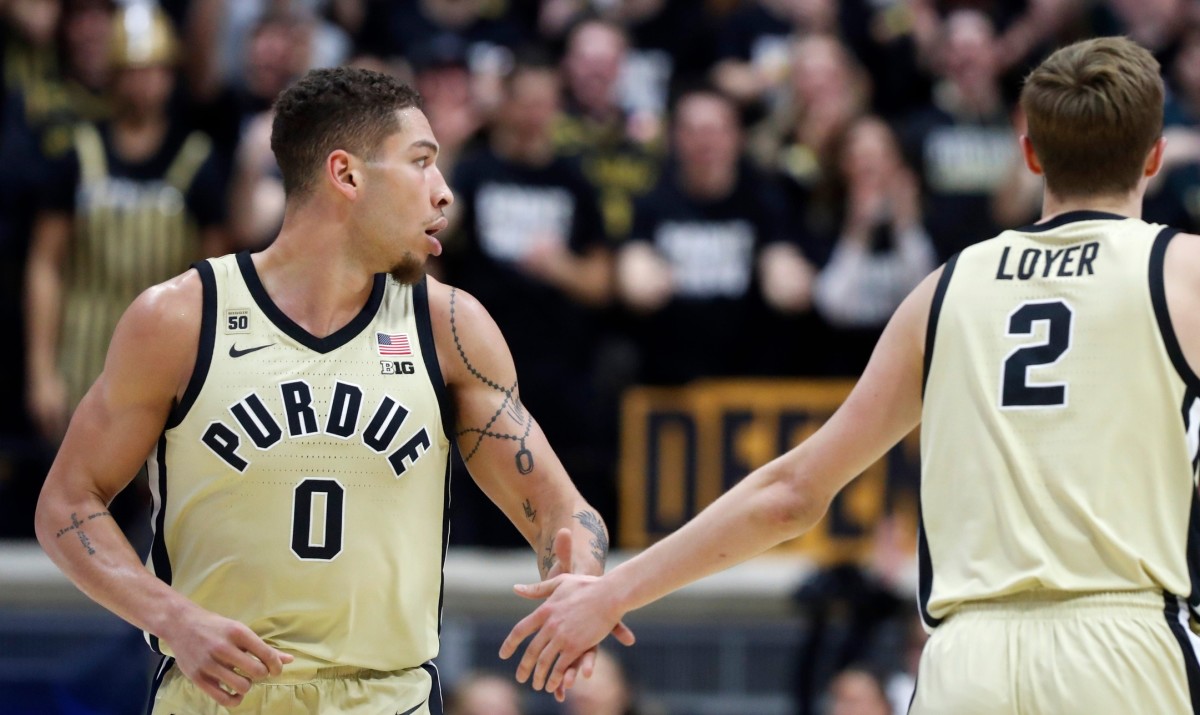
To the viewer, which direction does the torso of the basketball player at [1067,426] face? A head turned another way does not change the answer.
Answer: away from the camera

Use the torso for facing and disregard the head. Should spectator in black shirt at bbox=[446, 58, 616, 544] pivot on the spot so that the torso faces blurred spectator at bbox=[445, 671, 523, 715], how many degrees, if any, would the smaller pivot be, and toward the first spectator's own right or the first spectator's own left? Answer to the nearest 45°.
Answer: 0° — they already face them

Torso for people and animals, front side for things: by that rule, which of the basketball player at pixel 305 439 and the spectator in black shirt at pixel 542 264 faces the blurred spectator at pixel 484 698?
the spectator in black shirt

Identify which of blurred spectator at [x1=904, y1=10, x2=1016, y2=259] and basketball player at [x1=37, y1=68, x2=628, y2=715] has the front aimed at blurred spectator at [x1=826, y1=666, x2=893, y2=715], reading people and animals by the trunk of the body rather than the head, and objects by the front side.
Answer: blurred spectator at [x1=904, y1=10, x2=1016, y2=259]

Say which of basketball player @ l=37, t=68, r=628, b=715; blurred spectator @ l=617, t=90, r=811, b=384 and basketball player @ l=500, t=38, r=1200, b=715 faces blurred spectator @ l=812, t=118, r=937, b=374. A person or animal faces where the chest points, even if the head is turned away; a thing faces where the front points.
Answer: basketball player @ l=500, t=38, r=1200, b=715

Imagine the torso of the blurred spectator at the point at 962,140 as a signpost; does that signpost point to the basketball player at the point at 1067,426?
yes

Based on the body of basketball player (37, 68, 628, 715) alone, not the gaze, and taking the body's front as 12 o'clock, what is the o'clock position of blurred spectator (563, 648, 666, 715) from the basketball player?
The blurred spectator is roughly at 7 o'clock from the basketball player.

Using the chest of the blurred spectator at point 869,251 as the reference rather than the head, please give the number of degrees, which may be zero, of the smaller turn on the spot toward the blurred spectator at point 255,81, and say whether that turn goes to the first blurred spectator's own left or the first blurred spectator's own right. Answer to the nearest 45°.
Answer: approximately 90° to the first blurred spectator's own right

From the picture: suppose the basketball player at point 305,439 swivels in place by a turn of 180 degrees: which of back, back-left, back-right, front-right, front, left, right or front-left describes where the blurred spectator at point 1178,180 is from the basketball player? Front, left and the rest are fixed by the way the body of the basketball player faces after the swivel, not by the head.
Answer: front-right

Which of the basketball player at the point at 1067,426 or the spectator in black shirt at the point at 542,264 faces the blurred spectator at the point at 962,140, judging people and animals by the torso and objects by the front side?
the basketball player

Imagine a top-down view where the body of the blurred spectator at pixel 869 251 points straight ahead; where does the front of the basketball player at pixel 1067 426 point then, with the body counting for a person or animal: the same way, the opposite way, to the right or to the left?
the opposite way

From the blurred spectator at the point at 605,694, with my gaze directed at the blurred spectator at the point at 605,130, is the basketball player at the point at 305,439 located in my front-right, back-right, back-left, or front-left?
back-left
